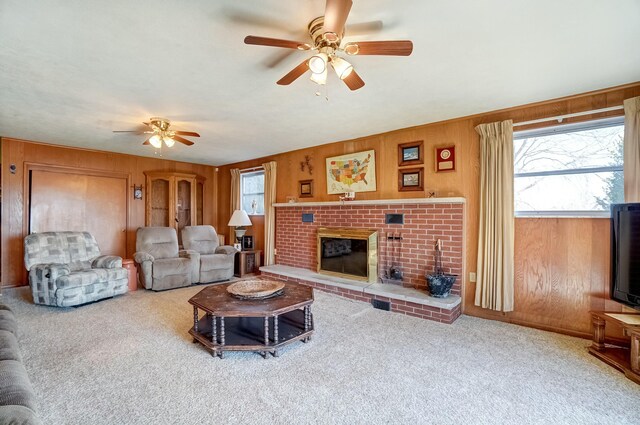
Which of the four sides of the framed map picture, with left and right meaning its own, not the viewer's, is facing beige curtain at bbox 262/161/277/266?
right

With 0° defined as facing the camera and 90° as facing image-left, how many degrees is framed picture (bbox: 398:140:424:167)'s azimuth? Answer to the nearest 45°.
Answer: approximately 45°

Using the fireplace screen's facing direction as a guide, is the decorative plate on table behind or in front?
in front

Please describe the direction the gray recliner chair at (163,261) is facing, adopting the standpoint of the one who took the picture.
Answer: facing the viewer and to the right of the viewer

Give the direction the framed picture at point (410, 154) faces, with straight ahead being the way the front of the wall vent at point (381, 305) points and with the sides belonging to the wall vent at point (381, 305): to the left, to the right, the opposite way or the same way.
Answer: the same way

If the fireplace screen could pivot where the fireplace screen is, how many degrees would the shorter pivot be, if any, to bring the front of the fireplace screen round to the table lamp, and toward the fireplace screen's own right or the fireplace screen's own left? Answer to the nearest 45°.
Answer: approximately 90° to the fireplace screen's own right

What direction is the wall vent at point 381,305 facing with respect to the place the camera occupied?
facing the viewer and to the left of the viewer

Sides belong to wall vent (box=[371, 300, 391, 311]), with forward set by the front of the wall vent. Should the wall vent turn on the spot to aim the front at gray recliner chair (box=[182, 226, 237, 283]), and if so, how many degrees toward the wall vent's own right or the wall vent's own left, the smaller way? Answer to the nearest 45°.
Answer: approximately 45° to the wall vent's own right

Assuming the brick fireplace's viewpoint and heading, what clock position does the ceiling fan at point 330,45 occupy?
The ceiling fan is roughly at 11 o'clock from the brick fireplace.

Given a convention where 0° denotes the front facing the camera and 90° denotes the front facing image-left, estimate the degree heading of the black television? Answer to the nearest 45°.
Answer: approximately 45°

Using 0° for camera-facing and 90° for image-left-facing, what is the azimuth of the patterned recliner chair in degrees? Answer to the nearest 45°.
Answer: approximately 315°

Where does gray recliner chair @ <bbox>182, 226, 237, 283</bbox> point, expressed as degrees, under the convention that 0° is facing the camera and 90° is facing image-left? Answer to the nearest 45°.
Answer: approximately 315°

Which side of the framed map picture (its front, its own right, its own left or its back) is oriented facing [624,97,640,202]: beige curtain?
left
